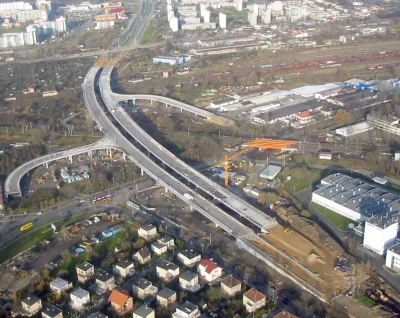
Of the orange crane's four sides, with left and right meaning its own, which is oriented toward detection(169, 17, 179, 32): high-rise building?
left

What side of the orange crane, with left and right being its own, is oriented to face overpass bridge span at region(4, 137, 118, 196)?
back

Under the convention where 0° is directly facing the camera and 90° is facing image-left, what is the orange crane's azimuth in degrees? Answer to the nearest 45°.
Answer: approximately 270°

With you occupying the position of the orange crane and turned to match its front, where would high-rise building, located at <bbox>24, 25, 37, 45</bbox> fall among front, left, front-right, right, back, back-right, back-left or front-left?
back-left

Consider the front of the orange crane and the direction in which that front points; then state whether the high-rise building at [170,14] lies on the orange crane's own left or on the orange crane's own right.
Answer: on the orange crane's own left

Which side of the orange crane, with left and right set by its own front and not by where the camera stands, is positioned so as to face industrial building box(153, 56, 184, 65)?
left

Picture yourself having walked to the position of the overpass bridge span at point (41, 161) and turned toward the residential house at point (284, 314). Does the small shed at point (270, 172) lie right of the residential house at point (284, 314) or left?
left

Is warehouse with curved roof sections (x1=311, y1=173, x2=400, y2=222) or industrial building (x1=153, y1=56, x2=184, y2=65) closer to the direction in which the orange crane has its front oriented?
the warehouse with curved roof sections

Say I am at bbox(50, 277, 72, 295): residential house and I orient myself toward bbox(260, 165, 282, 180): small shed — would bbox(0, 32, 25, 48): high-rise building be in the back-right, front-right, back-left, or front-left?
front-left

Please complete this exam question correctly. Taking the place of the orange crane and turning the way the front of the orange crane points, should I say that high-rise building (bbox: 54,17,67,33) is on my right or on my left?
on my left
